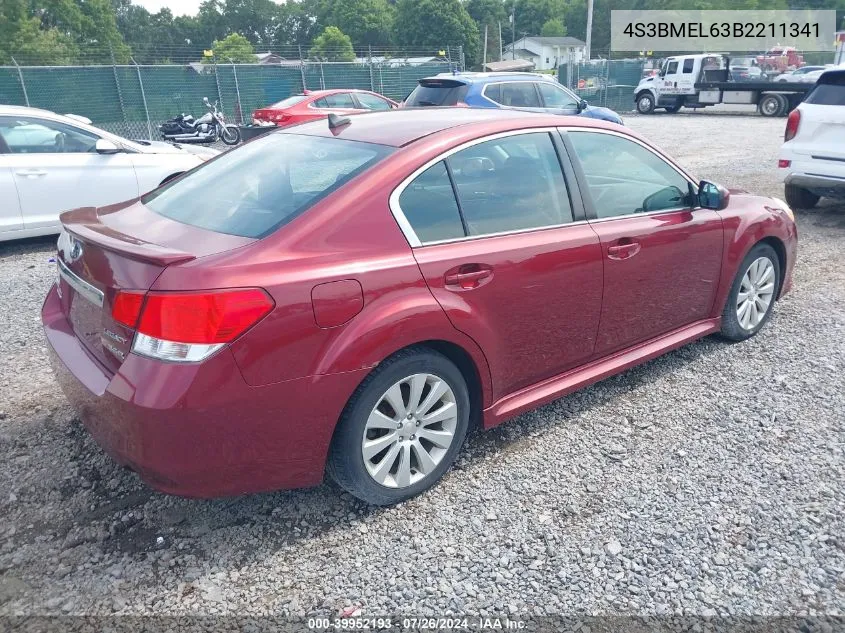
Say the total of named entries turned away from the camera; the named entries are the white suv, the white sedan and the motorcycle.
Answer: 1

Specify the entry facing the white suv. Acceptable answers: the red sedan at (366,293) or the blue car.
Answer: the red sedan

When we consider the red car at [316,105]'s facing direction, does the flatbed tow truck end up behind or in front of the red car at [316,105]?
in front

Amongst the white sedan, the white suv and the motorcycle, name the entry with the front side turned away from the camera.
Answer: the white suv

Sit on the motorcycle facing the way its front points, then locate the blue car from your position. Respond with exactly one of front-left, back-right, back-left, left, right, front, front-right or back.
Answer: front-right

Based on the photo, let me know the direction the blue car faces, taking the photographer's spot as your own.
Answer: facing away from the viewer and to the right of the viewer

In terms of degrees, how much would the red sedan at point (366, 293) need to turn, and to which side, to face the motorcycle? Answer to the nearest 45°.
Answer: approximately 45° to its left

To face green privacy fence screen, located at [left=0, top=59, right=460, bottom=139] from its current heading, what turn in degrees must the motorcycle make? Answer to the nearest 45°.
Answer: approximately 90° to its left

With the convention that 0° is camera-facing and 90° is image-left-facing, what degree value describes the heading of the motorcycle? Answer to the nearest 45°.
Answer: approximately 270°

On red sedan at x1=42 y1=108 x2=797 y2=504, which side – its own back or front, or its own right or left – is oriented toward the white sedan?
left

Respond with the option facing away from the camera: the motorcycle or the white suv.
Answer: the white suv

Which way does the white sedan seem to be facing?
to the viewer's right

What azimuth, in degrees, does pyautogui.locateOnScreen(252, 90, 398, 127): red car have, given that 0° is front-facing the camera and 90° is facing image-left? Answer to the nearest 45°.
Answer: approximately 225°

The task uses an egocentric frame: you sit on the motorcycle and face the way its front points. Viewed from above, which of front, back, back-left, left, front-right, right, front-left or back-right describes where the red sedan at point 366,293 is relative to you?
right

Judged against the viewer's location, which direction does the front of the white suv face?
facing away from the viewer

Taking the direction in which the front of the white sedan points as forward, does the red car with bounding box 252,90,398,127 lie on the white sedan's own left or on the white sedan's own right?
on the white sedan's own left
